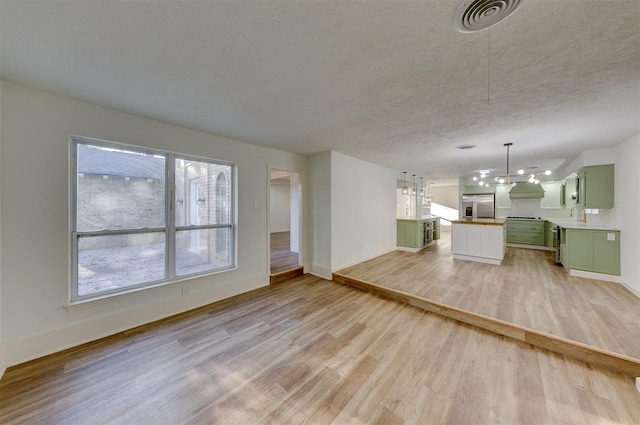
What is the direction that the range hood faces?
toward the camera

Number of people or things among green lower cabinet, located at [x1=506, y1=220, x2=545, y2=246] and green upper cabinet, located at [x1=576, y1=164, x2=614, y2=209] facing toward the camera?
1

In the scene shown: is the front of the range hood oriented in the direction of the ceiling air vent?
yes

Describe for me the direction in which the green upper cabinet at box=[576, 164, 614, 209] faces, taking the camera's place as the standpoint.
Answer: facing to the left of the viewer

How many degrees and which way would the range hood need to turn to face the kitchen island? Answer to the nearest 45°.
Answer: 0° — it already faces it

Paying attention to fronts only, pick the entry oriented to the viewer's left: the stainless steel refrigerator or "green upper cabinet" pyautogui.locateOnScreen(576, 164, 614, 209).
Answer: the green upper cabinet

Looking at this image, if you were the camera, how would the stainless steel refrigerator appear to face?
facing the viewer

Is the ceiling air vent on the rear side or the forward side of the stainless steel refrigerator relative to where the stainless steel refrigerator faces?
on the forward side

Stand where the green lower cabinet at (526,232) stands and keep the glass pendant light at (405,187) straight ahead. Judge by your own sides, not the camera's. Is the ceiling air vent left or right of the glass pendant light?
left

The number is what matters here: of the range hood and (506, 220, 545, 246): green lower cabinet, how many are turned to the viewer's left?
0

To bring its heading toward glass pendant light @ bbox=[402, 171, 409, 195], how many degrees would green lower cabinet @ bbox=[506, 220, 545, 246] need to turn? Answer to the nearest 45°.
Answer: approximately 45° to its right

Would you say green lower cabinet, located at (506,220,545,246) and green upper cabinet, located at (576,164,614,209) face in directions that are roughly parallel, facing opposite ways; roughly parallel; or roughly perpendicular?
roughly perpendicular

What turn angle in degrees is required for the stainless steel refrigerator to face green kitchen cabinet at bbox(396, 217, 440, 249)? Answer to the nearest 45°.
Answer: approximately 45° to its right

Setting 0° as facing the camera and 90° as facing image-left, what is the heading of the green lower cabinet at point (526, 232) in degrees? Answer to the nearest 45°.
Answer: approximately 0°

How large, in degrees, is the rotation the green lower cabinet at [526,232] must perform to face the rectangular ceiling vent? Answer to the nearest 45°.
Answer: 0° — it already faces it

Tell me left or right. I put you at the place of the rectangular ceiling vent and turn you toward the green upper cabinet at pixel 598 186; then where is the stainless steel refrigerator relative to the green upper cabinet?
left
